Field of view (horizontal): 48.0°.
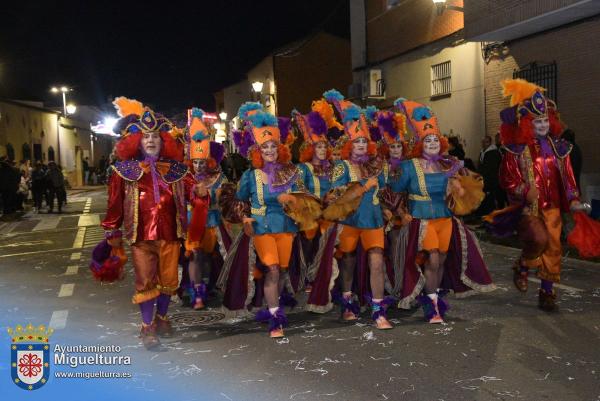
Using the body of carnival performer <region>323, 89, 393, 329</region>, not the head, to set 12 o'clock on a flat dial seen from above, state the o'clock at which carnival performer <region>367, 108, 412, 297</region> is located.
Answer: carnival performer <region>367, 108, 412, 297</region> is roughly at 7 o'clock from carnival performer <region>323, 89, 393, 329</region>.

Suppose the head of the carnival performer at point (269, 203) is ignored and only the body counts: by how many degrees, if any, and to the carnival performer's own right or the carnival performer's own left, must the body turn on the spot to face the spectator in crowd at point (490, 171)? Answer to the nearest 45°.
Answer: approximately 135° to the carnival performer's own left

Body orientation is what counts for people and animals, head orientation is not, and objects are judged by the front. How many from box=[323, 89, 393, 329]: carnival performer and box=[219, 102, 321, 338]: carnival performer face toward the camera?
2

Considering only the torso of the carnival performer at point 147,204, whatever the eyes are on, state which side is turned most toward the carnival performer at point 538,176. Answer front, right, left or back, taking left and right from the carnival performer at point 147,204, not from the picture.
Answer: left

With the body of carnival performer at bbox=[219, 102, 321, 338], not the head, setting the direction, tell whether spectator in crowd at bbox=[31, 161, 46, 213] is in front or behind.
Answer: behind

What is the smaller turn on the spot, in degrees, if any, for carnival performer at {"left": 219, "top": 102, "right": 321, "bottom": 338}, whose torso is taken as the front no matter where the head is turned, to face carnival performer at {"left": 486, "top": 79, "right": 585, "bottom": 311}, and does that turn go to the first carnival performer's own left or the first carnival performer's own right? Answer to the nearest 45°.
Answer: approximately 90° to the first carnival performer's own left

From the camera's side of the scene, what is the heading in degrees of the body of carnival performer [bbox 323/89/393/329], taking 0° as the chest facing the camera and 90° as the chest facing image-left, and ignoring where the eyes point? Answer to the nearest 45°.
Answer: approximately 0°

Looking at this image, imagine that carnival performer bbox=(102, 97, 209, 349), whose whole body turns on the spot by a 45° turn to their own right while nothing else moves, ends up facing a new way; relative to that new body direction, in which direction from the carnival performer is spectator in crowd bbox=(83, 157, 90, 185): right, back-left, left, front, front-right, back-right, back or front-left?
back-right
